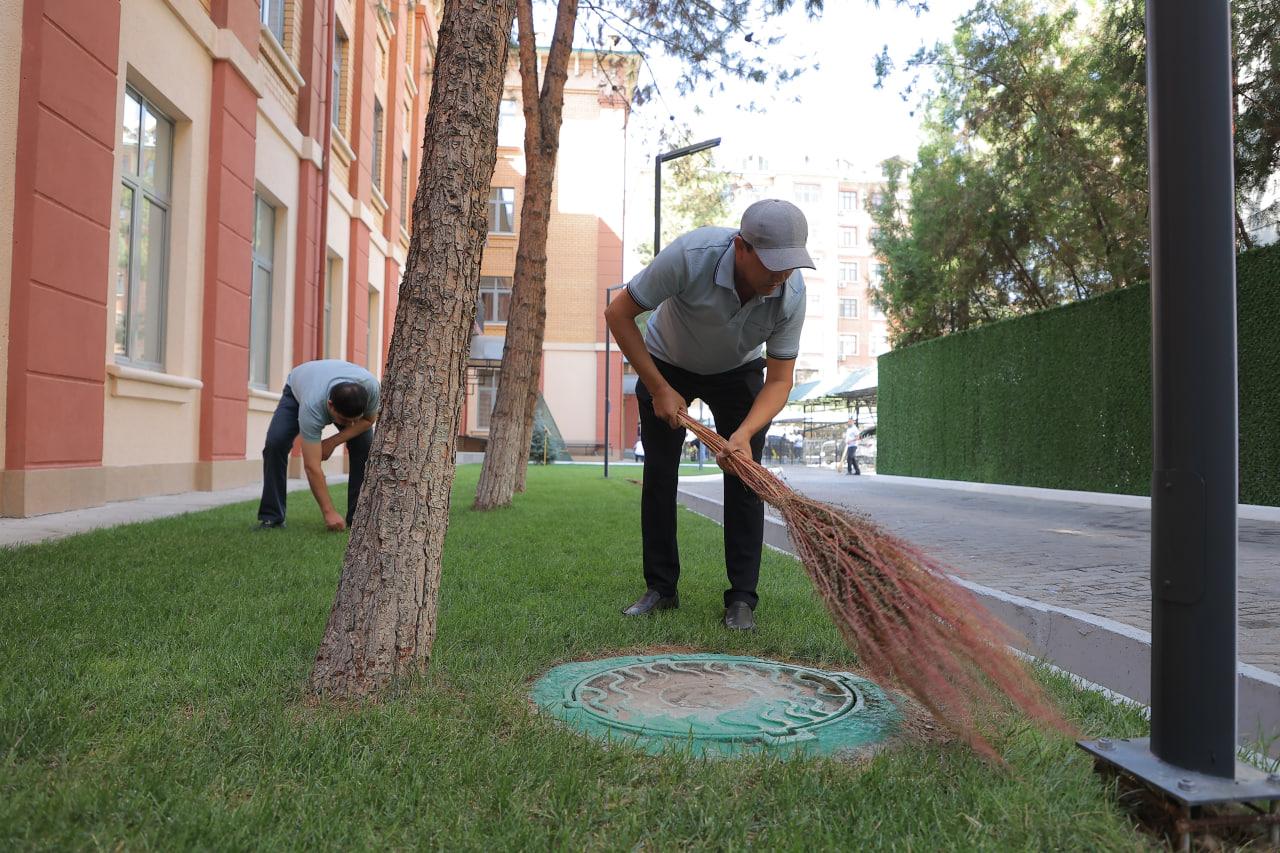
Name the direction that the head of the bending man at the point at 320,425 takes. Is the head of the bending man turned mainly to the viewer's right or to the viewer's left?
to the viewer's right

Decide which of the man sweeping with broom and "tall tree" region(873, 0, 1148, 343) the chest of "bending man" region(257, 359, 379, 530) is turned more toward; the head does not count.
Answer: the man sweeping with broom

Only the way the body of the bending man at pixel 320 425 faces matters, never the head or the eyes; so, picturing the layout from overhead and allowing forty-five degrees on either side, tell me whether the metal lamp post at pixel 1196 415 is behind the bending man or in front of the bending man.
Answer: in front

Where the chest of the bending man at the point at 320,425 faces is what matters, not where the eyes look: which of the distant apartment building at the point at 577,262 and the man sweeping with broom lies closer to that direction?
the man sweeping with broom

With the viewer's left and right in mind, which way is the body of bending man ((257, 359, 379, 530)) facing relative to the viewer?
facing the viewer and to the right of the viewer

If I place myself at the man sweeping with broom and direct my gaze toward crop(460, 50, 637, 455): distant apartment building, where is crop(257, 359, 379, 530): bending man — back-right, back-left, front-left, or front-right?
front-left

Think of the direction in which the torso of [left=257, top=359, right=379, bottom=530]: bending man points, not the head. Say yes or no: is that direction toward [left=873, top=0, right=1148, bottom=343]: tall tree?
no

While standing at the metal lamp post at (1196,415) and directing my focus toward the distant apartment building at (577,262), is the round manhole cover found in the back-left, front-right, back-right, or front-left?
front-left

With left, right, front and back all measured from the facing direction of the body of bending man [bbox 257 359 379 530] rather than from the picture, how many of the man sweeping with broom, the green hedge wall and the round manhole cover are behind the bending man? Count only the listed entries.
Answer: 0

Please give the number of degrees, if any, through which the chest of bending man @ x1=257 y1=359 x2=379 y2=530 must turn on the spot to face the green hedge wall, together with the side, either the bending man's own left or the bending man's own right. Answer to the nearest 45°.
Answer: approximately 45° to the bending man's own left

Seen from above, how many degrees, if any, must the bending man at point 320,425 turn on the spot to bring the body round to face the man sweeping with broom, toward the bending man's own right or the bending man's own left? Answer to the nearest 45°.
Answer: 0° — they already face them

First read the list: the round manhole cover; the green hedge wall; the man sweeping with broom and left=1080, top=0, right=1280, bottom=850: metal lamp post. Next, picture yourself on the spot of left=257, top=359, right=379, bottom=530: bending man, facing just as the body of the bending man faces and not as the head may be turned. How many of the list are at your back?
0
